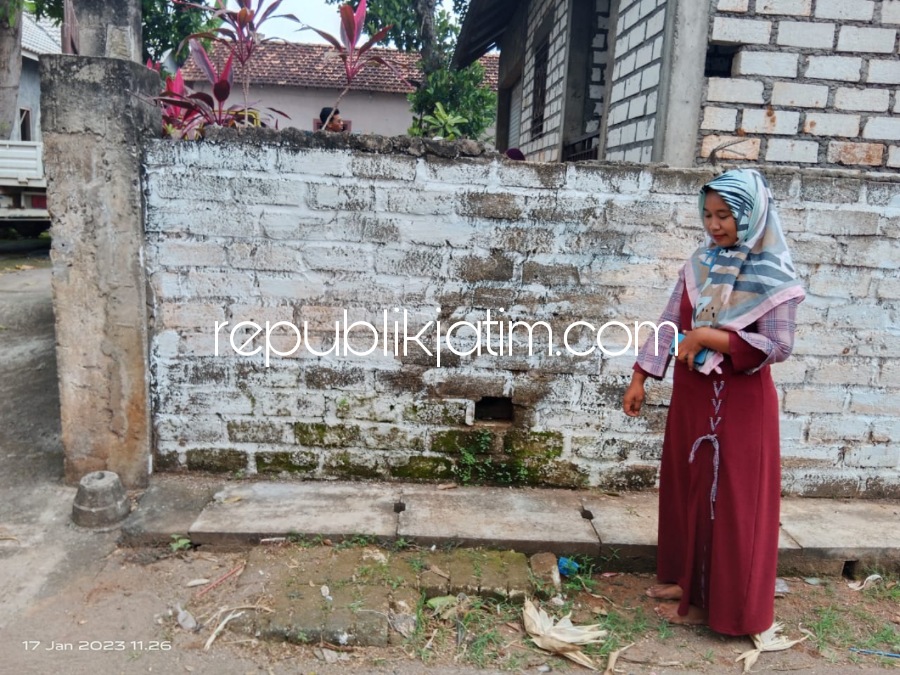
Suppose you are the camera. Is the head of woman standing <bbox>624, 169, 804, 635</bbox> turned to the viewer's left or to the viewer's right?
to the viewer's left

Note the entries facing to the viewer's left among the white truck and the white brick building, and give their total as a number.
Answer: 1

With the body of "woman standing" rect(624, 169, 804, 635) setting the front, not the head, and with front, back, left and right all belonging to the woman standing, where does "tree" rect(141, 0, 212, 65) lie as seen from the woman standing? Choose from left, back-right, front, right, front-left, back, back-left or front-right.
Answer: right

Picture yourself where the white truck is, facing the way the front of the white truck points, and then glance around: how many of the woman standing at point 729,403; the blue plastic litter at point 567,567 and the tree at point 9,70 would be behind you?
2

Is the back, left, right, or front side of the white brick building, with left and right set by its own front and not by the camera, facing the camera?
left

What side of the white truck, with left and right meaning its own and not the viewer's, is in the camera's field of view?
back

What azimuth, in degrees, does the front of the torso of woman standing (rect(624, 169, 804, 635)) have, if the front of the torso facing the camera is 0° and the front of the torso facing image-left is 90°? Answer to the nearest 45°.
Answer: approximately 45°

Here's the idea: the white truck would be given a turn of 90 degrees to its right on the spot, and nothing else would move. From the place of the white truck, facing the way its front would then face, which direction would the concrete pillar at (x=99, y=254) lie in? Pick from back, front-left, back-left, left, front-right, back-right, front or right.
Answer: right

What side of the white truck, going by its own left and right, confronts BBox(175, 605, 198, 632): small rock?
back
